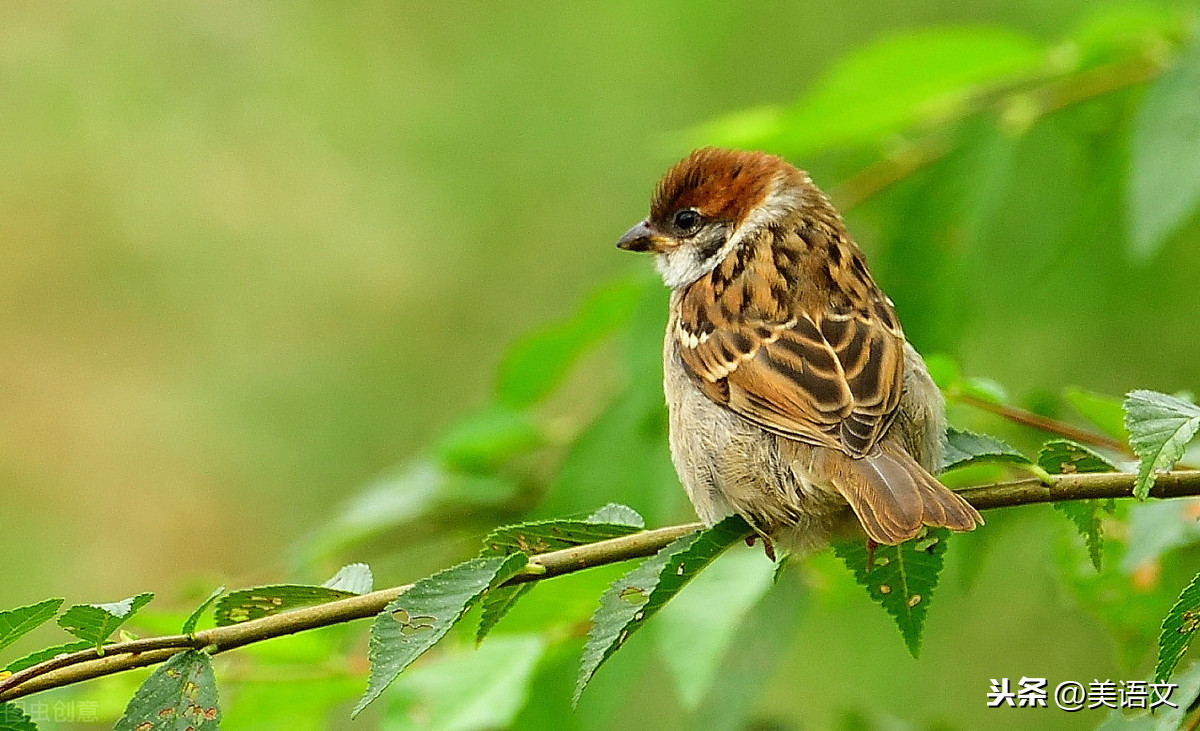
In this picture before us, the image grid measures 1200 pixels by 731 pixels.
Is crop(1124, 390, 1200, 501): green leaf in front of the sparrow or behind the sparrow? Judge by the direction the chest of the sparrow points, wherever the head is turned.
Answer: behind

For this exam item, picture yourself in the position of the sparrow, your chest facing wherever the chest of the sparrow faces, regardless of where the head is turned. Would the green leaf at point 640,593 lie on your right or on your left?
on your left

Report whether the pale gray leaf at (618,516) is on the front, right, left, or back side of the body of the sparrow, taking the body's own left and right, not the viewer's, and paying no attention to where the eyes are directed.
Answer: left

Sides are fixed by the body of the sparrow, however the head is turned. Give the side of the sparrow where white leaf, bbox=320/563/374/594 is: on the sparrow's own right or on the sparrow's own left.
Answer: on the sparrow's own left

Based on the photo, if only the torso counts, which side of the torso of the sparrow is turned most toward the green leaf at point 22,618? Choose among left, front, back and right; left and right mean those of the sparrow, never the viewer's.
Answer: left

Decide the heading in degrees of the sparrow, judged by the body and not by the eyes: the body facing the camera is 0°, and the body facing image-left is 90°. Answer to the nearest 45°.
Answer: approximately 135°

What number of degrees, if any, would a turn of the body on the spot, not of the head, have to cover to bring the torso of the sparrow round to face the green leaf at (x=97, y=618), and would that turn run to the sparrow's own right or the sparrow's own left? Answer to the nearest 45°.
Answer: approximately 90° to the sparrow's own left
